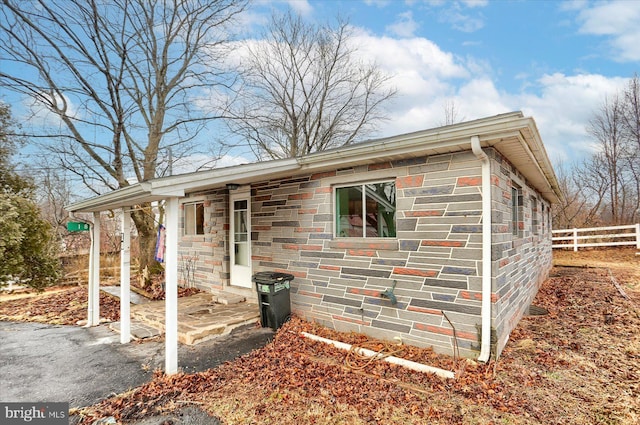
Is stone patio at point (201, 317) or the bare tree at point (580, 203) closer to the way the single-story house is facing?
the stone patio

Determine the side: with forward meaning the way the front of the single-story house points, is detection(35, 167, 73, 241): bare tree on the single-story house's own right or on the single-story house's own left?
on the single-story house's own right

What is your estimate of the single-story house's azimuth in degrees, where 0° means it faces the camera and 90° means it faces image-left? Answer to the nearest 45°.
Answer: approximately 45°

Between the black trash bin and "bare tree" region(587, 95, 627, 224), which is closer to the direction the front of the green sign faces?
the black trash bin

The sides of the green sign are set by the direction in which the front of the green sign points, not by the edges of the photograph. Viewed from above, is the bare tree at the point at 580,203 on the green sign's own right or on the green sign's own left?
on the green sign's own left

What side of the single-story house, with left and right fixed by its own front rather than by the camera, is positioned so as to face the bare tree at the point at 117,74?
right

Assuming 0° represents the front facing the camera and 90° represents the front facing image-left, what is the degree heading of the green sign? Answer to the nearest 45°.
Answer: approximately 0°

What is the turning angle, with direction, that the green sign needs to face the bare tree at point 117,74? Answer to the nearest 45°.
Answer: approximately 180°

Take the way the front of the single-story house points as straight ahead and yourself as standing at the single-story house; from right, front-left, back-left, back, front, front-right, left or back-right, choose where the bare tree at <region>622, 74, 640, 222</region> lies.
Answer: back
